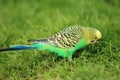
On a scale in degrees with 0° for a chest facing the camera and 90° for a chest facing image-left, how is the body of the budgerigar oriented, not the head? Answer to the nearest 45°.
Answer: approximately 270°
